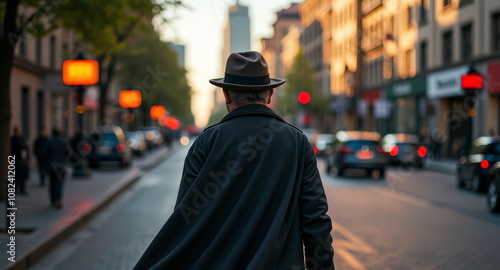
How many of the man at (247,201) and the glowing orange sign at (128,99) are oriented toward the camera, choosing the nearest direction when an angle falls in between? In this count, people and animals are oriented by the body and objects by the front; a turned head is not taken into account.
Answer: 1

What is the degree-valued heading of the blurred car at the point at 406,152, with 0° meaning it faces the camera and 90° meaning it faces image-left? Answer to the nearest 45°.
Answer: approximately 180°

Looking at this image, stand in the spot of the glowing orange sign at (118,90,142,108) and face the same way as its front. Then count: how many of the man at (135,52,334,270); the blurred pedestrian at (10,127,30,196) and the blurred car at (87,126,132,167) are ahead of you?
3

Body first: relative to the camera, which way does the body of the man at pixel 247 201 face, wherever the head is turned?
away from the camera

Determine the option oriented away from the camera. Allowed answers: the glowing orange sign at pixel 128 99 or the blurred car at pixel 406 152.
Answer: the blurred car

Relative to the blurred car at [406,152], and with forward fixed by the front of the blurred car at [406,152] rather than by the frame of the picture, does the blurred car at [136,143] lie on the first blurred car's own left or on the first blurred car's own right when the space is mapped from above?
on the first blurred car's own left

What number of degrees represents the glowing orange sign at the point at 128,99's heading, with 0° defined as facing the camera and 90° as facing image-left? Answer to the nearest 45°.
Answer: approximately 0°

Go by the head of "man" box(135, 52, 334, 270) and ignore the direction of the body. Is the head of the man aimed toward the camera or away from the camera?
away from the camera
